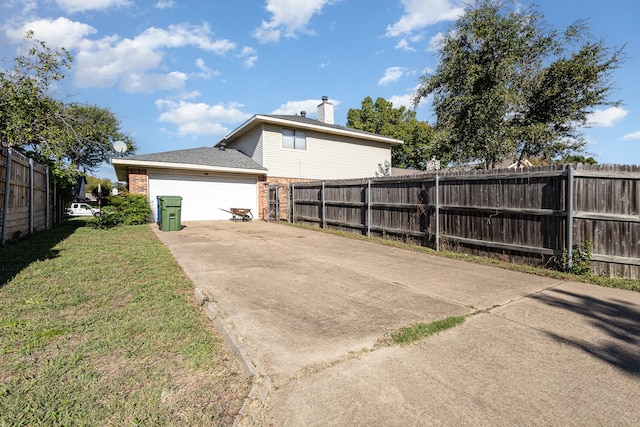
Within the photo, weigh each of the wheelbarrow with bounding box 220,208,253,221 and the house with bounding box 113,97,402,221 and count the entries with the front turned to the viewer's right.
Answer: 1

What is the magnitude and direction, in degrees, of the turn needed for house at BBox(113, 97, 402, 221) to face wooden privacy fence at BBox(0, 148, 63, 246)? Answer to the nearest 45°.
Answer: approximately 45° to its right

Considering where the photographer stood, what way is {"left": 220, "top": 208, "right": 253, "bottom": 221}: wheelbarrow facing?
facing to the right of the viewer

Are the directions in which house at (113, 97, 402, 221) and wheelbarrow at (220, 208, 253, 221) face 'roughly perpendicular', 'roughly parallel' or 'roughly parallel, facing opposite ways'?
roughly perpendicular

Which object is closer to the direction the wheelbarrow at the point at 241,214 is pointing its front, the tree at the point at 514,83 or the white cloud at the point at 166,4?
the tree

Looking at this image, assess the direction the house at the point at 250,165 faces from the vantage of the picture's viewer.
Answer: facing the viewer
